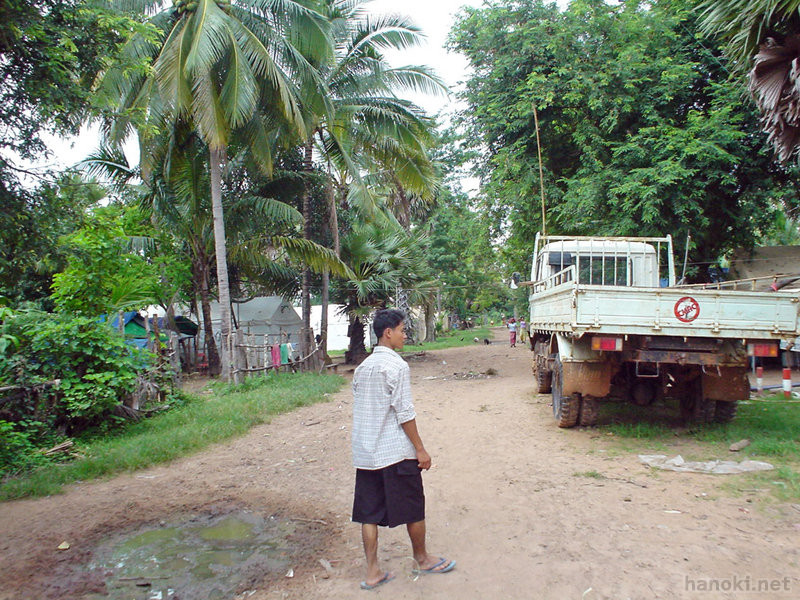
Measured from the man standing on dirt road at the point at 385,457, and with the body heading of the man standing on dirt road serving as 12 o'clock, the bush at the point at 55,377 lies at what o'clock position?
The bush is roughly at 9 o'clock from the man standing on dirt road.

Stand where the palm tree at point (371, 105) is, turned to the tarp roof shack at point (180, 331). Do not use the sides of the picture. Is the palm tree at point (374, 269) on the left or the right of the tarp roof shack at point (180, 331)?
right

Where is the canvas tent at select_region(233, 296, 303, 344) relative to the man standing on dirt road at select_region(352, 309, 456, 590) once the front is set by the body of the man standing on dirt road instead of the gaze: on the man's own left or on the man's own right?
on the man's own left

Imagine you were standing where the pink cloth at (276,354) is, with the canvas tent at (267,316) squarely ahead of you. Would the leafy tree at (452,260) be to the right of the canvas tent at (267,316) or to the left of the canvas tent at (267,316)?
right

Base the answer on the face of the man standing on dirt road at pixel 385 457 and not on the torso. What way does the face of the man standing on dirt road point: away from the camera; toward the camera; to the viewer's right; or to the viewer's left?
to the viewer's right

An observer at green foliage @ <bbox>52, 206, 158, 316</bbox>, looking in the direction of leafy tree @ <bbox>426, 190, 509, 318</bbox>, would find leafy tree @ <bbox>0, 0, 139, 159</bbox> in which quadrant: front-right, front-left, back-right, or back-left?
back-right

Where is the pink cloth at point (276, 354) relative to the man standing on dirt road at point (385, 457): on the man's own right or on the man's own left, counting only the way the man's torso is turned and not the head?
on the man's own left

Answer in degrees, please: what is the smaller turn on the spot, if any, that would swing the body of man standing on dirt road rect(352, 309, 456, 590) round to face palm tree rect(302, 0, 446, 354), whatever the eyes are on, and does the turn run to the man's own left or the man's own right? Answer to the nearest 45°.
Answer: approximately 45° to the man's own left

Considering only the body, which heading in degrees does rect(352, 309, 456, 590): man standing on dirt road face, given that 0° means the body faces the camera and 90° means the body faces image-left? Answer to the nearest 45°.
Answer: approximately 225°

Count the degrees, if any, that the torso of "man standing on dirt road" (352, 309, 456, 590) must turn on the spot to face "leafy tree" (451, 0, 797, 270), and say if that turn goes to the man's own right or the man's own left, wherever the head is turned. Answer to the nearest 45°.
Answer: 0° — they already face it

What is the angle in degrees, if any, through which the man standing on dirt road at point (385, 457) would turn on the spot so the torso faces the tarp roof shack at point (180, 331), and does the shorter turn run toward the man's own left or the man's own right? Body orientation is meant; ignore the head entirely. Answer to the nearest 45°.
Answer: approximately 90° to the man's own left

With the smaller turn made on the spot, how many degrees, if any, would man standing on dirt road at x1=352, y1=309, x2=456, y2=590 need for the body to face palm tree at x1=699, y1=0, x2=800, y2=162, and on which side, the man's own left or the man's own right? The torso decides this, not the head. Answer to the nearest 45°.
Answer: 0° — they already face it

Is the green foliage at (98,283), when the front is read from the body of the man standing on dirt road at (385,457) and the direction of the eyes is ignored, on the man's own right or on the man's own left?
on the man's own left

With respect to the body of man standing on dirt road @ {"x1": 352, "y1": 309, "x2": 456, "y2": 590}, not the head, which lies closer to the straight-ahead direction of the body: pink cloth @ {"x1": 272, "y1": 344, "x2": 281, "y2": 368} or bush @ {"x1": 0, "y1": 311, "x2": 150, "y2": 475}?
the pink cloth
